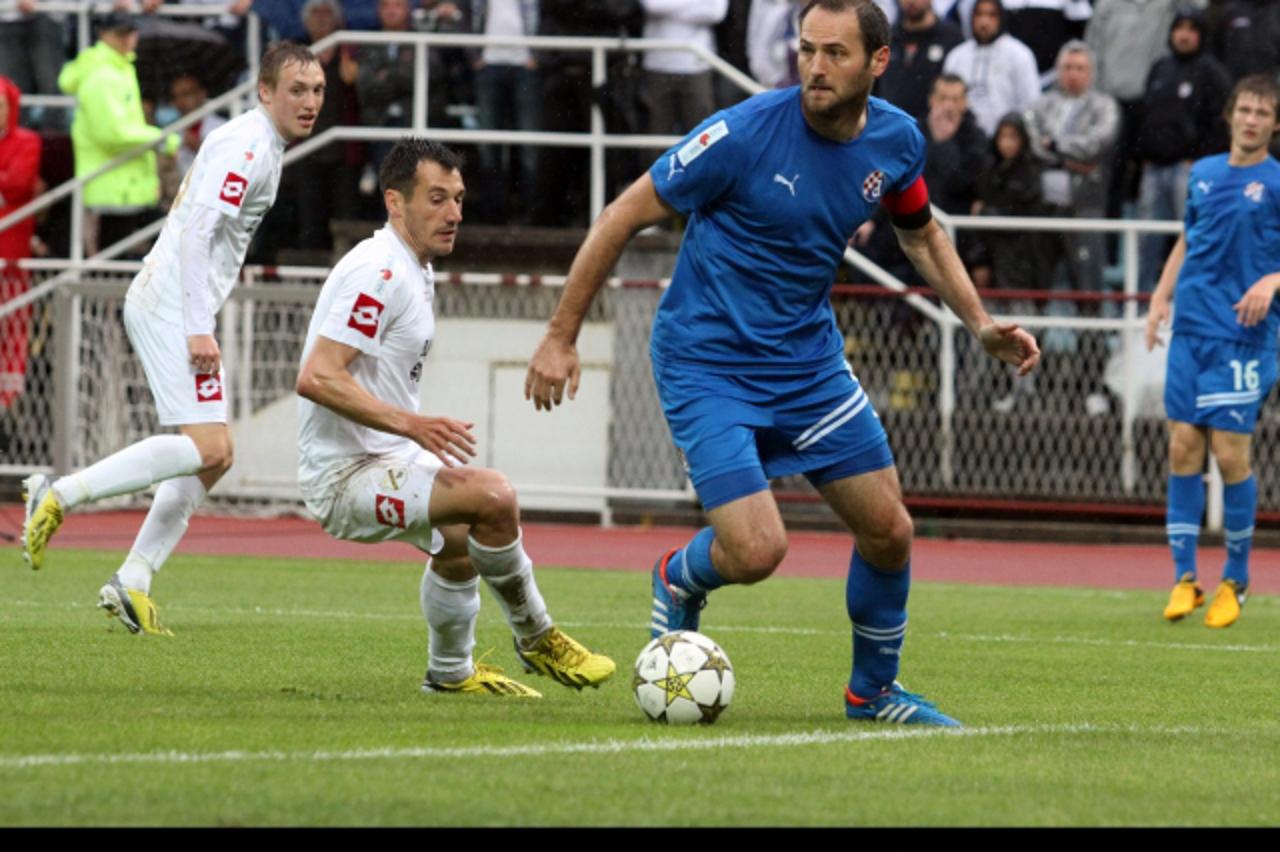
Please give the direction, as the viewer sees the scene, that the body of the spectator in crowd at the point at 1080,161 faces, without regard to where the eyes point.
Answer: toward the camera

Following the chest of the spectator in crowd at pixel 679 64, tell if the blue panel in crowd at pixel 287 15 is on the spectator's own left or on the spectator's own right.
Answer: on the spectator's own right

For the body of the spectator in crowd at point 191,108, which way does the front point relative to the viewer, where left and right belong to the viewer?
facing the viewer

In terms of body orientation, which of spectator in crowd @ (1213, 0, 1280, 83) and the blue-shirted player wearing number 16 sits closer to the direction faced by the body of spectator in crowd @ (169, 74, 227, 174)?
the blue-shirted player wearing number 16

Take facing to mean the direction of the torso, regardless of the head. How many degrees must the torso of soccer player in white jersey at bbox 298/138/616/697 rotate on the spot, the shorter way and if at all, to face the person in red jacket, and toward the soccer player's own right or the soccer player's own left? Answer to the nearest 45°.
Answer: approximately 90° to the soccer player's own left

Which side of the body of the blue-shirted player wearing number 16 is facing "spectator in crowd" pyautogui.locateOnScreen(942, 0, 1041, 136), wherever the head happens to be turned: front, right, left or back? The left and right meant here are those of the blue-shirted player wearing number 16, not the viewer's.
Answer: back

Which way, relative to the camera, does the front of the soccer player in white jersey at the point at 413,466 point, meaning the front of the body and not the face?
to the viewer's right

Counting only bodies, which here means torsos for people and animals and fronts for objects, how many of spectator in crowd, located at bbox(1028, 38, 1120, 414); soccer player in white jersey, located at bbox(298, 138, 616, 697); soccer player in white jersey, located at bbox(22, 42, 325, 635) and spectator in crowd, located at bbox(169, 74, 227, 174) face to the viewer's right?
2

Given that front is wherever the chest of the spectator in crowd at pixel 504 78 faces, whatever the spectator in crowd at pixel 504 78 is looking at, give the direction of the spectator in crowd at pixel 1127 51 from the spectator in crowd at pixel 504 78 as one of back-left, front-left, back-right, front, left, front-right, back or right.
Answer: left

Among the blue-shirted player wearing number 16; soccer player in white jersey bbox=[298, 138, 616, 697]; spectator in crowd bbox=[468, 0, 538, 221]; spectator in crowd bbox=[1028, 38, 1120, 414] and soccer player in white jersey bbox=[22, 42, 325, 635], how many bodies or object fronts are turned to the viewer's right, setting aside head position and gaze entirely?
2

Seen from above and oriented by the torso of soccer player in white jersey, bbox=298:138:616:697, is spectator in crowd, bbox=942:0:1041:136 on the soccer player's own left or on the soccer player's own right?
on the soccer player's own left

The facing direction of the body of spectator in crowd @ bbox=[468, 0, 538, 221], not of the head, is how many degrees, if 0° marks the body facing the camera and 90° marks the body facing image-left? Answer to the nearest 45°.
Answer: approximately 0°
